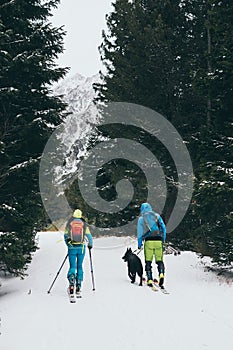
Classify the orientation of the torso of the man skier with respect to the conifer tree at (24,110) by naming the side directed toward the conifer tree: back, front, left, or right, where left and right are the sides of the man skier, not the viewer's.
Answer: left

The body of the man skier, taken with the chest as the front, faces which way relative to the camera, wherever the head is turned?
away from the camera

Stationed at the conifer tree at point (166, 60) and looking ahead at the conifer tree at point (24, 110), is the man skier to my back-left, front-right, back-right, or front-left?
front-left

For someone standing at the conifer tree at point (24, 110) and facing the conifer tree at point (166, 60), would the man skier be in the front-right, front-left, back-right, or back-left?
front-right

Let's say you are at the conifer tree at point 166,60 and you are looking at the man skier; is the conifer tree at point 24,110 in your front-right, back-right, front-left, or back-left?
front-right
